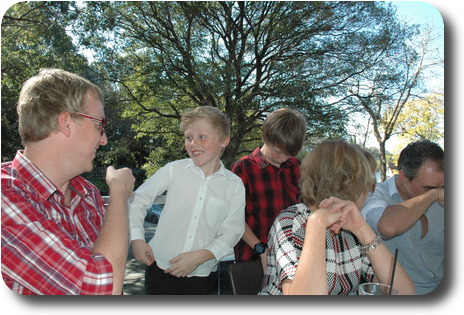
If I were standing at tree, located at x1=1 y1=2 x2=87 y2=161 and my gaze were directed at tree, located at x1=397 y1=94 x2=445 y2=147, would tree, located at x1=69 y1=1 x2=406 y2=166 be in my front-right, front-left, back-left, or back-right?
front-left

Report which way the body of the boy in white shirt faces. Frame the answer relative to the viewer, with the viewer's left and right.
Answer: facing the viewer

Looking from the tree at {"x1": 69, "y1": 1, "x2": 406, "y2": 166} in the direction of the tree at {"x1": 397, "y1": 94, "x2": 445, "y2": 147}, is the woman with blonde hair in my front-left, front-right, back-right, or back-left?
back-right

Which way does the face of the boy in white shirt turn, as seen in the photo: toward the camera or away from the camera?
toward the camera

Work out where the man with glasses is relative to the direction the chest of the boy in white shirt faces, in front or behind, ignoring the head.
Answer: in front

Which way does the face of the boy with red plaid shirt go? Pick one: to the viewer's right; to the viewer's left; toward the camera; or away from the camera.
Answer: toward the camera

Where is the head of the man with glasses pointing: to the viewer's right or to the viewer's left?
to the viewer's right

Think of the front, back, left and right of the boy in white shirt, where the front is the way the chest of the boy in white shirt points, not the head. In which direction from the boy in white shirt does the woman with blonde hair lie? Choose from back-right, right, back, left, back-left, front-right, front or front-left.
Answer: front-left
